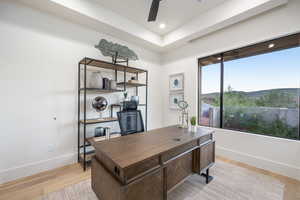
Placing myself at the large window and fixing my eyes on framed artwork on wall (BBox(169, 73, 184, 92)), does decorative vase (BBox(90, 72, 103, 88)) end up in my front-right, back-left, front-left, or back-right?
front-left

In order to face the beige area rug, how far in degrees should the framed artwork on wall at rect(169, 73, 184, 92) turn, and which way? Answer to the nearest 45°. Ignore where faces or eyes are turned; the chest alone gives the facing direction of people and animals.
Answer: approximately 45° to its left

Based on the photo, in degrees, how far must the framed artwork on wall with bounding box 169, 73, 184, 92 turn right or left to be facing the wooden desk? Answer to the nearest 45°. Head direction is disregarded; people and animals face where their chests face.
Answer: approximately 45° to its left

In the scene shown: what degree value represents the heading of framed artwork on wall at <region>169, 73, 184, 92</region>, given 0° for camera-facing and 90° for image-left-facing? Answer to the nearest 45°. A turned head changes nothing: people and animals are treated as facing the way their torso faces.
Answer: approximately 45°

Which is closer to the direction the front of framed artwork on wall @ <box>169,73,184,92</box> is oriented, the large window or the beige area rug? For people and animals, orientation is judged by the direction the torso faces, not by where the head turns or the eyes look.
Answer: the beige area rug

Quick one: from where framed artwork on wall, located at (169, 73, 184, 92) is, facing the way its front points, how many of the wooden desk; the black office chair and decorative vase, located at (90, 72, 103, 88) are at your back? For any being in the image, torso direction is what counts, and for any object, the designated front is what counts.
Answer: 0

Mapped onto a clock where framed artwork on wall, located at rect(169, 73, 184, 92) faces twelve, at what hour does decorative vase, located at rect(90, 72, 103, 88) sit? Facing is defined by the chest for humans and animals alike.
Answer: The decorative vase is roughly at 12 o'clock from the framed artwork on wall.

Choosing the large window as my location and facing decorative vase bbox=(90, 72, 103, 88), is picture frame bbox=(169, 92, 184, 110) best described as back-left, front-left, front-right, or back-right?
front-right

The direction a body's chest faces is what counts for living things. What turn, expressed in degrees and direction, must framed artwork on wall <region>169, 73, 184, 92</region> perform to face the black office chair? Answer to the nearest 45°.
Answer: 0° — it already faces it

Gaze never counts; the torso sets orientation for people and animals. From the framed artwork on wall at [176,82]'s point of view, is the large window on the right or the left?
on its left

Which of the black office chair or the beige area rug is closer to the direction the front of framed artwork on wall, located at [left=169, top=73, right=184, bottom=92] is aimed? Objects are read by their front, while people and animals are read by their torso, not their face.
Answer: the black office chair
